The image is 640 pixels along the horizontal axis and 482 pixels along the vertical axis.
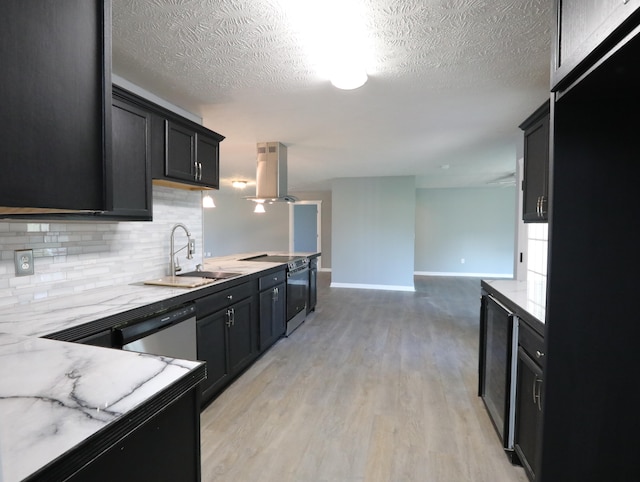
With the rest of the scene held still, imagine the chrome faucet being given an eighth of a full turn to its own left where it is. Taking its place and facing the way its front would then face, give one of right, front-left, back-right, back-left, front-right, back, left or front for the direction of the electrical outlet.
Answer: back-right

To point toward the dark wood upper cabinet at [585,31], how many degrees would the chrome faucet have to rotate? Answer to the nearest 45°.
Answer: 0° — it already faces it

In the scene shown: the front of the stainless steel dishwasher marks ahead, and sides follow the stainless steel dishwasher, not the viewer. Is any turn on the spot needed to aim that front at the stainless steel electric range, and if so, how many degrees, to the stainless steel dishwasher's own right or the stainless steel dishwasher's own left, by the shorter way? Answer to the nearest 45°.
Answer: approximately 90° to the stainless steel dishwasher's own left

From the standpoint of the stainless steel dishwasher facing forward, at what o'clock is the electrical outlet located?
The electrical outlet is roughly at 5 o'clock from the stainless steel dishwasher.

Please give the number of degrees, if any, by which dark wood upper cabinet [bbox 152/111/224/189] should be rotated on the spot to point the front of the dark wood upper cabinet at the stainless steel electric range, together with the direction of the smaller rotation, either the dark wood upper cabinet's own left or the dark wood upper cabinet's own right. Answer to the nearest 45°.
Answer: approximately 90° to the dark wood upper cabinet's own left

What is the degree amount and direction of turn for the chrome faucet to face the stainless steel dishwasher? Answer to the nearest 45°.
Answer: approximately 45° to its right

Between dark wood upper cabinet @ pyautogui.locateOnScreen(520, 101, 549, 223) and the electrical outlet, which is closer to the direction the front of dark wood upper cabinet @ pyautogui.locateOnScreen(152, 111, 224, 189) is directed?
the dark wood upper cabinet

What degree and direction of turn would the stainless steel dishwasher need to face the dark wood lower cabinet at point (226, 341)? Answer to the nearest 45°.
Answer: approximately 90° to its left

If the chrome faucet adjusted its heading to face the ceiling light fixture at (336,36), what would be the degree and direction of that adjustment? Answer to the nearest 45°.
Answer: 0° — it already faces it

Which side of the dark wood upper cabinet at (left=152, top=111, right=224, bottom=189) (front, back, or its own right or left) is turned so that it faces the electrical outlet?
right

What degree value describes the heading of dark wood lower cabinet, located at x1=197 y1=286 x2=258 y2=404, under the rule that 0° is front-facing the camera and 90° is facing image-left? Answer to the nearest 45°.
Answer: approximately 315°
